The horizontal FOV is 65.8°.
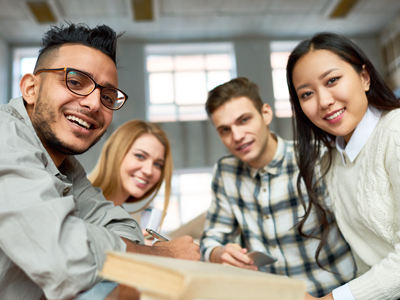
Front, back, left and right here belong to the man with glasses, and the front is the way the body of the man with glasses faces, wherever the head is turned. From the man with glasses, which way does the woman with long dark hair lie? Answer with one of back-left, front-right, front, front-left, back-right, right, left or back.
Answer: front-left

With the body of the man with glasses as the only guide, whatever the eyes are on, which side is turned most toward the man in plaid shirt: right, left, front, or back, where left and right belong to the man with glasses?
left

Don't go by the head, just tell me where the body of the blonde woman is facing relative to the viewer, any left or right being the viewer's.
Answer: facing the viewer and to the right of the viewer

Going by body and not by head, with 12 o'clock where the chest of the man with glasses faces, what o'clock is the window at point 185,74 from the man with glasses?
The window is roughly at 8 o'clock from the man with glasses.

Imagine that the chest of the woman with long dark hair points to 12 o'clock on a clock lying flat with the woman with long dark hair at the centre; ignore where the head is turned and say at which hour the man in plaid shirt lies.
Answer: The man in plaid shirt is roughly at 3 o'clock from the woman with long dark hair.

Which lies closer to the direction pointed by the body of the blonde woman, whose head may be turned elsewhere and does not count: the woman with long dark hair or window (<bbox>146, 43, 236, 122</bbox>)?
the woman with long dark hair

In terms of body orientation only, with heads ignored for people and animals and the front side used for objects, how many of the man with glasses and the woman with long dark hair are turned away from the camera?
0

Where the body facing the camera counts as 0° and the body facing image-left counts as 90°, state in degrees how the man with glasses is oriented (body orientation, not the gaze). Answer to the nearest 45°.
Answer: approximately 315°

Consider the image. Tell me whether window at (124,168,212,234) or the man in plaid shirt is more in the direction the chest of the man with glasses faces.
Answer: the man in plaid shirt

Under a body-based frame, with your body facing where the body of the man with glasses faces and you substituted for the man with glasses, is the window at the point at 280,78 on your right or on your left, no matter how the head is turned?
on your left

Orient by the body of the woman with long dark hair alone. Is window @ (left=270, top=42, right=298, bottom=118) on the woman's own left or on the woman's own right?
on the woman's own right

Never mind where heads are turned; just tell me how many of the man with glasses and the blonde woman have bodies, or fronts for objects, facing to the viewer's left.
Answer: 0
